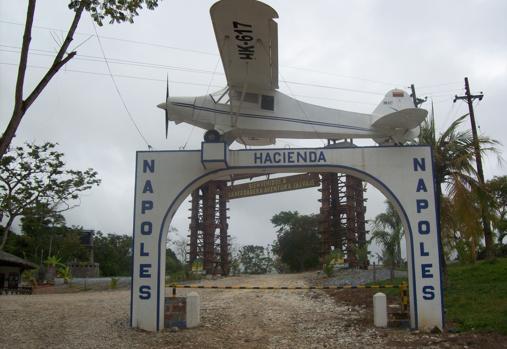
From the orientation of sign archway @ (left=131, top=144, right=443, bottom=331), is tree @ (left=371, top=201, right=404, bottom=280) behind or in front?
behind

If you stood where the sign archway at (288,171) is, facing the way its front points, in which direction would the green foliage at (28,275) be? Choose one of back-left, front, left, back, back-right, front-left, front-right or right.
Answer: back-right

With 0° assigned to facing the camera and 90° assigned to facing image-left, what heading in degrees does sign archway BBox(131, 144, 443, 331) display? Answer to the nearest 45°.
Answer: approximately 0°

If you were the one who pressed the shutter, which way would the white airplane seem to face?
facing to the left of the viewer

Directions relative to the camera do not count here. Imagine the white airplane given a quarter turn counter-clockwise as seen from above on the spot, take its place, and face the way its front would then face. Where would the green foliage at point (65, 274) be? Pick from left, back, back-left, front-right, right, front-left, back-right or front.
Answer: back-right

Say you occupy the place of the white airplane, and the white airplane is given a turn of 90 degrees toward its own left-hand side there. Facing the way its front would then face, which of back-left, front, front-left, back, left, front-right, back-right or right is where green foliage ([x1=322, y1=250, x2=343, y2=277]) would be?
back

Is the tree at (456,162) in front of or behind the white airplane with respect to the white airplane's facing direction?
behind

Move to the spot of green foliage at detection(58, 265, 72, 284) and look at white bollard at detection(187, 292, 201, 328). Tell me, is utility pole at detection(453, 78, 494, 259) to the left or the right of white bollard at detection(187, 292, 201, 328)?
left

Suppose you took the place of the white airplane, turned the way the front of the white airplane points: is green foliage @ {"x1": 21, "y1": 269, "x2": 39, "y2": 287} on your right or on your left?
on your right

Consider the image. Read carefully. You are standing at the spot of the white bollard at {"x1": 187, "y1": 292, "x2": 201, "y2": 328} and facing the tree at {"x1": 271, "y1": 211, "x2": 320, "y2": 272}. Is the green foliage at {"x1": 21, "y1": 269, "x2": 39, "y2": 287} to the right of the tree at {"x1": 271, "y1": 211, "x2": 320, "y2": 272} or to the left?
left

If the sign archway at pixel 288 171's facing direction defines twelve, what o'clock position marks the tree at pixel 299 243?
The tree is roughly at 6 o'clock from the sign archway.

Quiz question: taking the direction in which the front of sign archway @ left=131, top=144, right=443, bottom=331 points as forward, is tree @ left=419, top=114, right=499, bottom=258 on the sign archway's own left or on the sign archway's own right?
on the sign archway's own left

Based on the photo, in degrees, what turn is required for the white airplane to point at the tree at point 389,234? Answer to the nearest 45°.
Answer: approximately 135° to its right

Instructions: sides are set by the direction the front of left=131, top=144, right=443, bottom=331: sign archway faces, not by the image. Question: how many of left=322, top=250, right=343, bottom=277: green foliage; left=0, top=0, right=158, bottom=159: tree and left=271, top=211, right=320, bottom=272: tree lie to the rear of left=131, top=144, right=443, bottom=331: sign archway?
2
